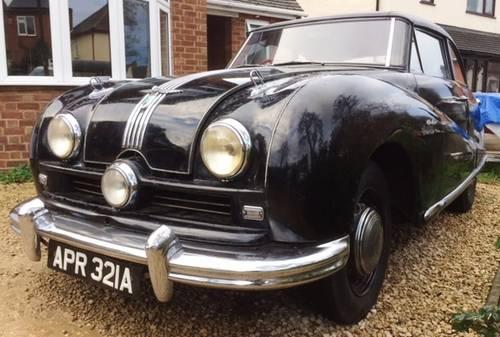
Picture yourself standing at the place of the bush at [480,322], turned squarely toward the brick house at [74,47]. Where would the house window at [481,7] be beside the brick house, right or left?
right

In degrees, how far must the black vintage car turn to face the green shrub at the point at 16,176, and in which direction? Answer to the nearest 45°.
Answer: approximately 90° to its right

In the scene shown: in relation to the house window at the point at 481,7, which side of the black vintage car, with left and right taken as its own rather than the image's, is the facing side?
back

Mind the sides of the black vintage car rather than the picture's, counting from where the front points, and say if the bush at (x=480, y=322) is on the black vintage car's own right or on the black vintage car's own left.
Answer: on the black vintage car's own left

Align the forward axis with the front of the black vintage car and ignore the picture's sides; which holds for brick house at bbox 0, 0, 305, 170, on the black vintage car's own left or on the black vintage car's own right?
on the black vintage car's own right

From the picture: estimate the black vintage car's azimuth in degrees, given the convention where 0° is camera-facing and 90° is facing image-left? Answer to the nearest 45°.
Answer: approximately 45°

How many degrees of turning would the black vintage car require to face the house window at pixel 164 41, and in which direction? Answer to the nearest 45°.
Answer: approximately 135° to its right
